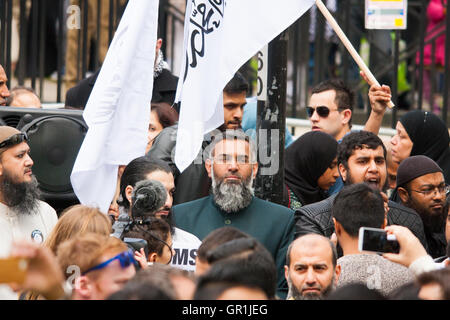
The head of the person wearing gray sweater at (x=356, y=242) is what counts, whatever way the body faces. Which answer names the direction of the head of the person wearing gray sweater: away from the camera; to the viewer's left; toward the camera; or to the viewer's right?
away from the camera

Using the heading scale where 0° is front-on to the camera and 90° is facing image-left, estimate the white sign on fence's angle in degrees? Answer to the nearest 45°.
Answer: approximately 0°

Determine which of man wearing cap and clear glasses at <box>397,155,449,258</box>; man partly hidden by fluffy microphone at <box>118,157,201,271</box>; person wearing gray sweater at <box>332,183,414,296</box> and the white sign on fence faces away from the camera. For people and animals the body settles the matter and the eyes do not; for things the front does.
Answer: the person wearing gray sweater

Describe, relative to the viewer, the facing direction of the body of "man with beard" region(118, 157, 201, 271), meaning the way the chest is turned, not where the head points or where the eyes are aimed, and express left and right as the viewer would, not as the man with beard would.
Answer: facing the viewer and to the right of the viewer

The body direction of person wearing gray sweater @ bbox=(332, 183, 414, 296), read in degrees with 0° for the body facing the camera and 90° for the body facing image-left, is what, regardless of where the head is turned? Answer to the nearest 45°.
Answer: approximately 180°

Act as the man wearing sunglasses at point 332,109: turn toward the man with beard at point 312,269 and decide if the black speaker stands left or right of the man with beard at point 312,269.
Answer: right

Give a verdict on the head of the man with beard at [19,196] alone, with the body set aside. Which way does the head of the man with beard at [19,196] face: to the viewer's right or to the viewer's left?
to the viewer's right

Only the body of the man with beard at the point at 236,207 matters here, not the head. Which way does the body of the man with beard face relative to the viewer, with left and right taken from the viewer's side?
facing the viewer

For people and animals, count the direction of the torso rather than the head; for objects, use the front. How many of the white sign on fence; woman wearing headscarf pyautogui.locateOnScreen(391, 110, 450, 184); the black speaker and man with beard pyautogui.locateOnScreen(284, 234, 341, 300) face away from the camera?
0
